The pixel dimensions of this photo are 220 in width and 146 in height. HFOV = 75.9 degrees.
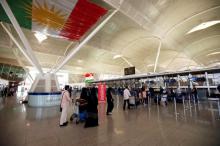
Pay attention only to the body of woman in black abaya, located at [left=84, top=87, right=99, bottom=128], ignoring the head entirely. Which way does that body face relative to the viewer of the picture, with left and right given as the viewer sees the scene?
facing away from the viewer
